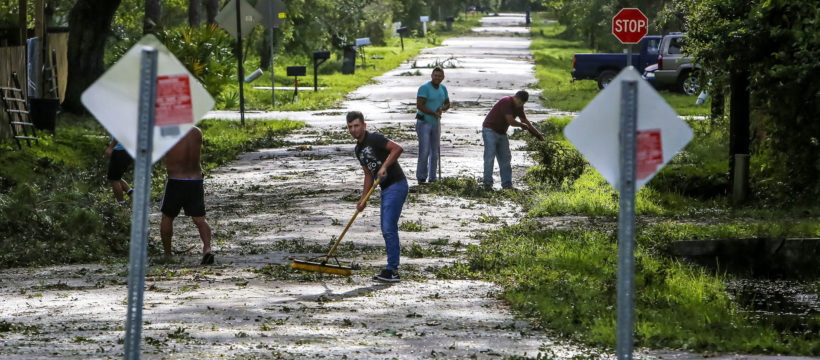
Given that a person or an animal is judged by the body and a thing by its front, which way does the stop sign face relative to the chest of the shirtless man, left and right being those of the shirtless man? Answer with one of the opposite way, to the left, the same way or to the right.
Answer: the opposite way

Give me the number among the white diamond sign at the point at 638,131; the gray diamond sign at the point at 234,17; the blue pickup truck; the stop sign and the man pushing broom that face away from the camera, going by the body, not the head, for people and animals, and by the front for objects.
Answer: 2

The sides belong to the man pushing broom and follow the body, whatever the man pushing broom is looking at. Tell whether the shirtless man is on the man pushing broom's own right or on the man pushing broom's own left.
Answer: on the man pushing broom's own right

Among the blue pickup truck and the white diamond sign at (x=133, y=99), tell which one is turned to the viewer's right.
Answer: the blue pickup truck

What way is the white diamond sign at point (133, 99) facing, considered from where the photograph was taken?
facing away from the viewer

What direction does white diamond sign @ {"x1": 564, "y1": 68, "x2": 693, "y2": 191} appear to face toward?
away from the camera

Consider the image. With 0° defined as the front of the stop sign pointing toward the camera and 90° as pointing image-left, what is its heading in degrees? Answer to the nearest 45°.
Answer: approximately 0°

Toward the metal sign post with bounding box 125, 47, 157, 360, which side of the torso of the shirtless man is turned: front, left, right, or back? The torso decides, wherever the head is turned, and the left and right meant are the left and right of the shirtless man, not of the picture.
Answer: back

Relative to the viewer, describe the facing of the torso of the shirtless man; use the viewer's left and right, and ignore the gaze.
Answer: facing away from the viewer

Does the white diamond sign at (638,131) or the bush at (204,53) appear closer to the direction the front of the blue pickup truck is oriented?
the white diamond sign

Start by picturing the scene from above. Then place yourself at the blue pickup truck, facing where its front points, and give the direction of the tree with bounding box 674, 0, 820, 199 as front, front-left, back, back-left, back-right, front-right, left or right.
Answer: right

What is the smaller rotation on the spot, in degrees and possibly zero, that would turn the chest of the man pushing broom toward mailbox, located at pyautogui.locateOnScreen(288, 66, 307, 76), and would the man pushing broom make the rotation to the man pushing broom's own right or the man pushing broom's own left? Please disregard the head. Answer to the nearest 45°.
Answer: approximately 135° to the man pushing broom's own right

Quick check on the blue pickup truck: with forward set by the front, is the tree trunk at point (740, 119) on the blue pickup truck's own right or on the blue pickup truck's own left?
on the blue pickup truck's own right

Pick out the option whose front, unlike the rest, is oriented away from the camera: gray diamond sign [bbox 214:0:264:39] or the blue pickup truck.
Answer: the gray diamond sign
